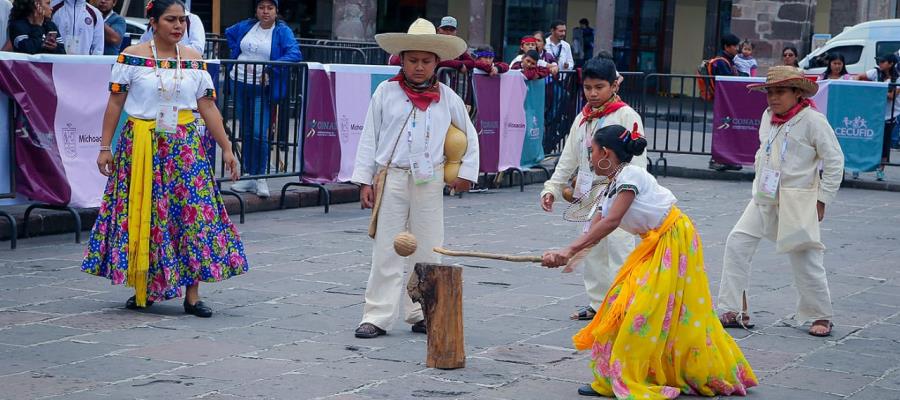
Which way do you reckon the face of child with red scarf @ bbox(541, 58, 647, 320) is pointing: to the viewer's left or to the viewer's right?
to the viewer's left

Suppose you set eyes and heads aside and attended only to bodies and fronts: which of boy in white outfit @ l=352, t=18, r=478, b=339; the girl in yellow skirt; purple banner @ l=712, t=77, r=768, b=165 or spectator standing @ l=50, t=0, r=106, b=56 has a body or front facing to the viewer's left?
the girl in yellow skirt

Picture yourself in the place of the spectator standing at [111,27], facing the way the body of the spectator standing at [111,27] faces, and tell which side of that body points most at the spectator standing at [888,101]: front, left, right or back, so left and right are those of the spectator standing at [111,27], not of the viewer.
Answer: left

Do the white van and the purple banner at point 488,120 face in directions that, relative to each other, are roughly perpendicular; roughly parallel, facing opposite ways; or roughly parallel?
roughly perpendicular

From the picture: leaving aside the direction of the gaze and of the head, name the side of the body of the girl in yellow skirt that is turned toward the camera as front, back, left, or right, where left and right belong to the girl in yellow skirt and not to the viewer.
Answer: left

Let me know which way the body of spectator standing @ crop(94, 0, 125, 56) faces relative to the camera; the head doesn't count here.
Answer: toward the camera

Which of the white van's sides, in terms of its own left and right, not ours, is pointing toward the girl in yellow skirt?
left

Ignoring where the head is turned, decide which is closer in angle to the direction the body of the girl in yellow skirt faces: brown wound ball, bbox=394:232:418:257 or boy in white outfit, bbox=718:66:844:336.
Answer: the brown wound ball

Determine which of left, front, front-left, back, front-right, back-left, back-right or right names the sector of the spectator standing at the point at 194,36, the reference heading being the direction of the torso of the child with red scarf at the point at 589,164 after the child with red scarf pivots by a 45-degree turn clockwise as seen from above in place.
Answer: front-right

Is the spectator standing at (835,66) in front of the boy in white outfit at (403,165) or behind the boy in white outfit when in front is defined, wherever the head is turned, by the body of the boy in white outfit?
behind

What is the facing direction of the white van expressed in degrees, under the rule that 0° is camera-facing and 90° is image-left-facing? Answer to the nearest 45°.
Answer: approximately 90°

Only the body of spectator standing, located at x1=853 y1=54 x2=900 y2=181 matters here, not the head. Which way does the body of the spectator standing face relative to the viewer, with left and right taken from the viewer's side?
facing the viewer and to the left of the viewer
